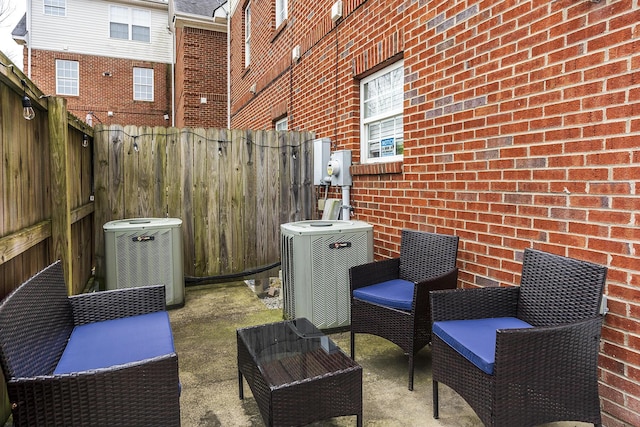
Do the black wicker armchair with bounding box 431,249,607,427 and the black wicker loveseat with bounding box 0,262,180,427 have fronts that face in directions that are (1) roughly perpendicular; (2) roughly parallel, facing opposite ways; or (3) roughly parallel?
roughly parallel, facing opposite ways

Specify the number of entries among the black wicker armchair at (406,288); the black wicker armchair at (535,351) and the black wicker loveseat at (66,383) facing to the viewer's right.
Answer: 1

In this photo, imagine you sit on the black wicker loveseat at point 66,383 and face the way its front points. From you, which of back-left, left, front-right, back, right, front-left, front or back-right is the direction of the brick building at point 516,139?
front

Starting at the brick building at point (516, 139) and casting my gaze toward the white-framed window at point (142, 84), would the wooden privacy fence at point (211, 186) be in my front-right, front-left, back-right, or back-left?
front-left

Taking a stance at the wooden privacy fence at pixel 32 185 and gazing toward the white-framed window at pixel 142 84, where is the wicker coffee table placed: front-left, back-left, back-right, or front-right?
back-right

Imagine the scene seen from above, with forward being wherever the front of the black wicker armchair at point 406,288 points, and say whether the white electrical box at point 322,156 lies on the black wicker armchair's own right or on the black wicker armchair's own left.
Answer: on the black wicker armchair's own right

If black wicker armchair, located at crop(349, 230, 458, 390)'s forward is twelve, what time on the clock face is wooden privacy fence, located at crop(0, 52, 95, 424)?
The wooden privacy fence is roughly at 1 o'clock from the black wicker armchair.

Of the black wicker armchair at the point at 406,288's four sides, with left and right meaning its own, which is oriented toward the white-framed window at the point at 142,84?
right

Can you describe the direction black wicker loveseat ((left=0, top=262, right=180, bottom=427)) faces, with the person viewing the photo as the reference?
facing to the right of the viewer

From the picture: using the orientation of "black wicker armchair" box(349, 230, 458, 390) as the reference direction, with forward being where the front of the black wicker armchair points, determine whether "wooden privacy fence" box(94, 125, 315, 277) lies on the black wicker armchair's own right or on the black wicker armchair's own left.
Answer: on the black wicker armchair's own right

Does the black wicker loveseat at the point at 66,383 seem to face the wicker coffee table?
yes

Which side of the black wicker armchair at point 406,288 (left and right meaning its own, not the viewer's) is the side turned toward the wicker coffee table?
front

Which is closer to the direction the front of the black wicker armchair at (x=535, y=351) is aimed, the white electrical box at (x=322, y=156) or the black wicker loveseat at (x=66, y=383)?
the black wicker loveseat

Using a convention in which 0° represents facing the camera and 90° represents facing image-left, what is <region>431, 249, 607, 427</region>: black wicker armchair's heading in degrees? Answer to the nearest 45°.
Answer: approximately 45°

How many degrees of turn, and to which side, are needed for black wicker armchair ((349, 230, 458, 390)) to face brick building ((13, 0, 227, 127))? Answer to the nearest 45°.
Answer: approximately 90° to its right
